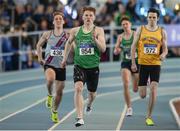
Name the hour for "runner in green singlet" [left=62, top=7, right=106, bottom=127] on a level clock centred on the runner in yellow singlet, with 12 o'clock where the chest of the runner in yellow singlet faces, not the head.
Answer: The runner in green singlet is roughly at 2 o'clock from the runner in yellow singlet.

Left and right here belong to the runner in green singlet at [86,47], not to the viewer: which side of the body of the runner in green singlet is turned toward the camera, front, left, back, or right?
front

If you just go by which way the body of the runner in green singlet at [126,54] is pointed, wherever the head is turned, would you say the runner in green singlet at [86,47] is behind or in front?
in front

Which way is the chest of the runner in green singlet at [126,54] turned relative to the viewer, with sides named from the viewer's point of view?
facing the viewer

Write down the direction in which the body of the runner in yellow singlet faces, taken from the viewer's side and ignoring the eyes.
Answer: toward the camera

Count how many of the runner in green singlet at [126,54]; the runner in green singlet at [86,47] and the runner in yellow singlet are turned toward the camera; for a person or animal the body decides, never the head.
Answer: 3
